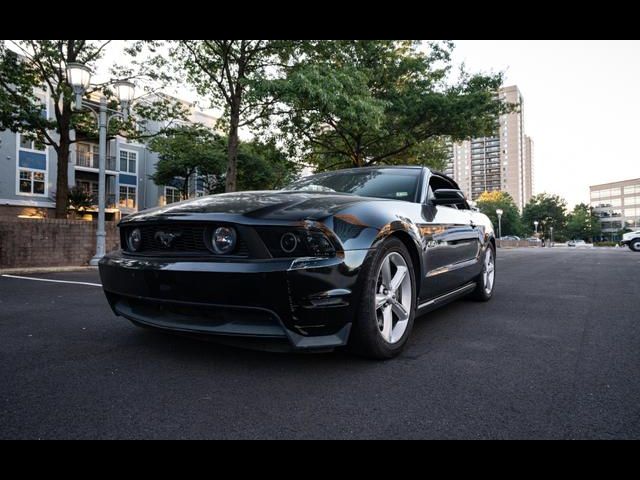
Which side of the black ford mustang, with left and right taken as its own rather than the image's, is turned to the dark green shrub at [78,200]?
right

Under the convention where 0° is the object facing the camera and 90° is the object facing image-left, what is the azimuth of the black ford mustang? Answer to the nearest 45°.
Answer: approximately 45°

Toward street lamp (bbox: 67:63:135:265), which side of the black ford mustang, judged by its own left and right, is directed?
right

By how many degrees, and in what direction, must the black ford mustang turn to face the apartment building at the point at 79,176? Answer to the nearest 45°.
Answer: approximately 90° to its right

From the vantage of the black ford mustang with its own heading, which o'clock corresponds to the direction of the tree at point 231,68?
The tree is roughly at 4 o'clock from the black ford mustang.

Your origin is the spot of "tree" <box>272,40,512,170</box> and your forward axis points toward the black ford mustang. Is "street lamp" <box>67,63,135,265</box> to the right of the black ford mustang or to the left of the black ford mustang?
right

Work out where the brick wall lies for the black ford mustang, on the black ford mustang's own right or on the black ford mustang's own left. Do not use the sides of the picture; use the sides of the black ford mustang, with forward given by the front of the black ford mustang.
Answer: on the black ford mustang's own right

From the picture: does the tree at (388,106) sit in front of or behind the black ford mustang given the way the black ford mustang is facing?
behind

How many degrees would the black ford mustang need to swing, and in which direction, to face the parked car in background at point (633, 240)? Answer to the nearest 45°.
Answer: approximately 180°
